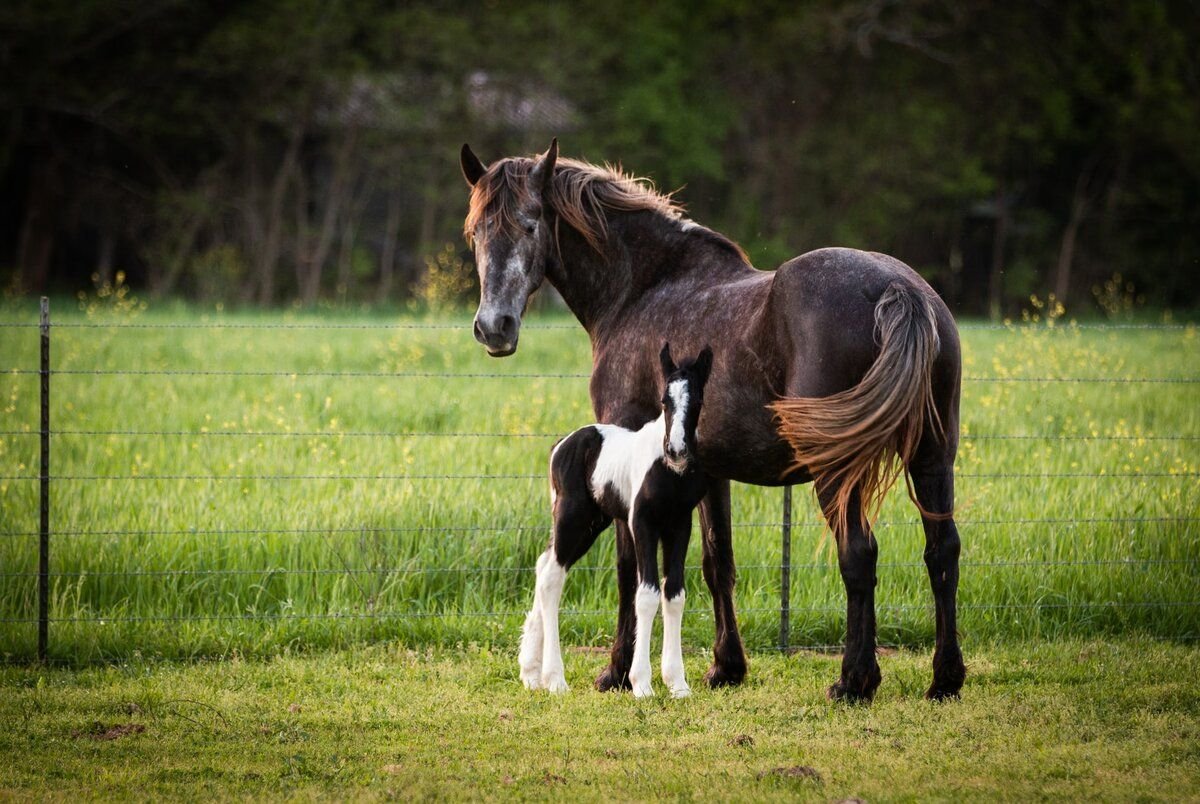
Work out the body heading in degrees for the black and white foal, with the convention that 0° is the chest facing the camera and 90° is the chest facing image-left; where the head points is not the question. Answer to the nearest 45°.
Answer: approximately 315°

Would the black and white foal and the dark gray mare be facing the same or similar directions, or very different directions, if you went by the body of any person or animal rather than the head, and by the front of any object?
very different directions

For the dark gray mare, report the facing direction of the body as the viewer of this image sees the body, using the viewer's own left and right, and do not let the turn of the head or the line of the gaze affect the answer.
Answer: facing away from the viewer and to the left of the viewer
